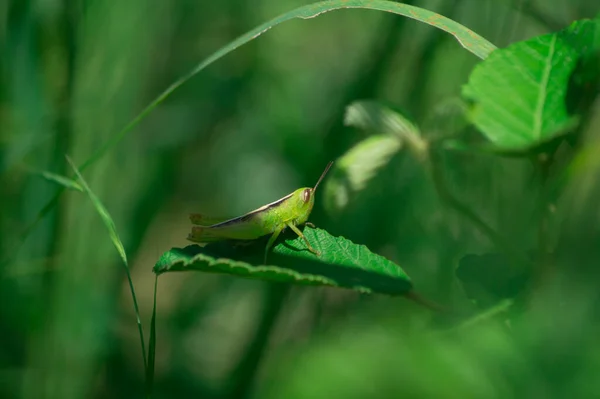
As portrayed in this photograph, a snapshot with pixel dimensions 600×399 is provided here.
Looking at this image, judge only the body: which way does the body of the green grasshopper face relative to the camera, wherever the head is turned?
to the viewer's right
